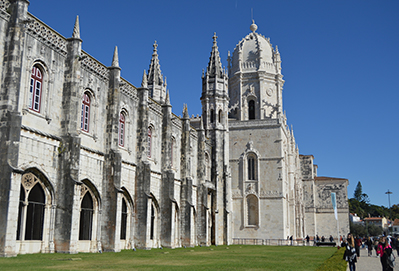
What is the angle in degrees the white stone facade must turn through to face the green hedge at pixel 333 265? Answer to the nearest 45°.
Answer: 0° — it already faces it

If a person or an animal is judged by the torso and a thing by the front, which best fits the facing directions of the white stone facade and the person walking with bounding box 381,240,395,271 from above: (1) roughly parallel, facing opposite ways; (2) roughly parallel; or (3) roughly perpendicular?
roughly perpendicular

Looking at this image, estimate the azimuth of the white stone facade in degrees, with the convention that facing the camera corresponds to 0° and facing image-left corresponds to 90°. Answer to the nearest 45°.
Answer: approximately 315°

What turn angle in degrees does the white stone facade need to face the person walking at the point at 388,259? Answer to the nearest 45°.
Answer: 0° — it already faces them
